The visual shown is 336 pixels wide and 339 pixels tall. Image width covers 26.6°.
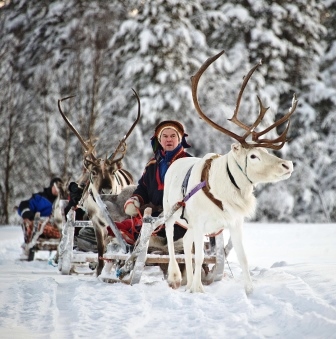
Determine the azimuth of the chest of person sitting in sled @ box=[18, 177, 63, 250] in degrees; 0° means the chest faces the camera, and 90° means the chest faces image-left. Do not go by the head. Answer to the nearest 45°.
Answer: approximately 270°

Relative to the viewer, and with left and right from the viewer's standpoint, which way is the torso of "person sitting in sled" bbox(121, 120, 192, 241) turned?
facing the viewer

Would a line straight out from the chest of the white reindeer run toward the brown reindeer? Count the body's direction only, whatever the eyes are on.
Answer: no

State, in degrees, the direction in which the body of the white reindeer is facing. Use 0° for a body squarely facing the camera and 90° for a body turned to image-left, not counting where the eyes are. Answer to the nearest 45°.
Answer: approximately 315°

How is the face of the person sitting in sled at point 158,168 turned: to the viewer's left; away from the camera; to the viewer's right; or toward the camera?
toward the camera

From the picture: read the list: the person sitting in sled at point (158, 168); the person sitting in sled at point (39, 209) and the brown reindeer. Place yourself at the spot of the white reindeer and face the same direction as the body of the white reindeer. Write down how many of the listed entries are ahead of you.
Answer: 0
